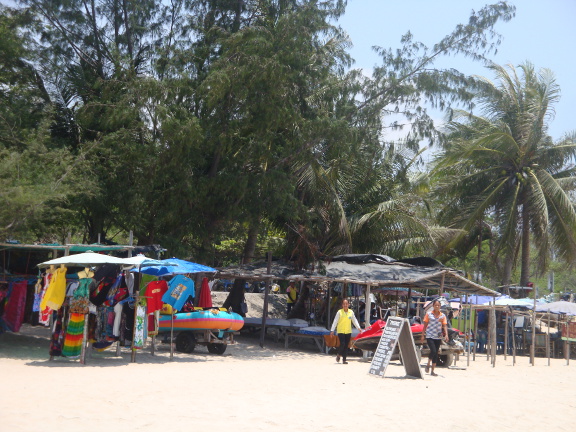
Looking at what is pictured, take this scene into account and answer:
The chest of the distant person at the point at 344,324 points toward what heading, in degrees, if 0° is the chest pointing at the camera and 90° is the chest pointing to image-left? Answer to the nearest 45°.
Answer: approximately 0°

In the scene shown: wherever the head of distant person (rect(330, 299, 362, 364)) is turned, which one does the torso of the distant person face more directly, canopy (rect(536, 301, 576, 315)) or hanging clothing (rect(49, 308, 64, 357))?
the hanging clothing

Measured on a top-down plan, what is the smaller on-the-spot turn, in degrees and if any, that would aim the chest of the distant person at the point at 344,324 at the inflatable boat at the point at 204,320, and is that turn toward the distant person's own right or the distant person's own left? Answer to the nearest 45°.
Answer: approximately 90° to the distant person's own right

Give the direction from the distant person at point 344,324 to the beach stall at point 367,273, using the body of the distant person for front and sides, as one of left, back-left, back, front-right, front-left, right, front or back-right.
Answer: back
